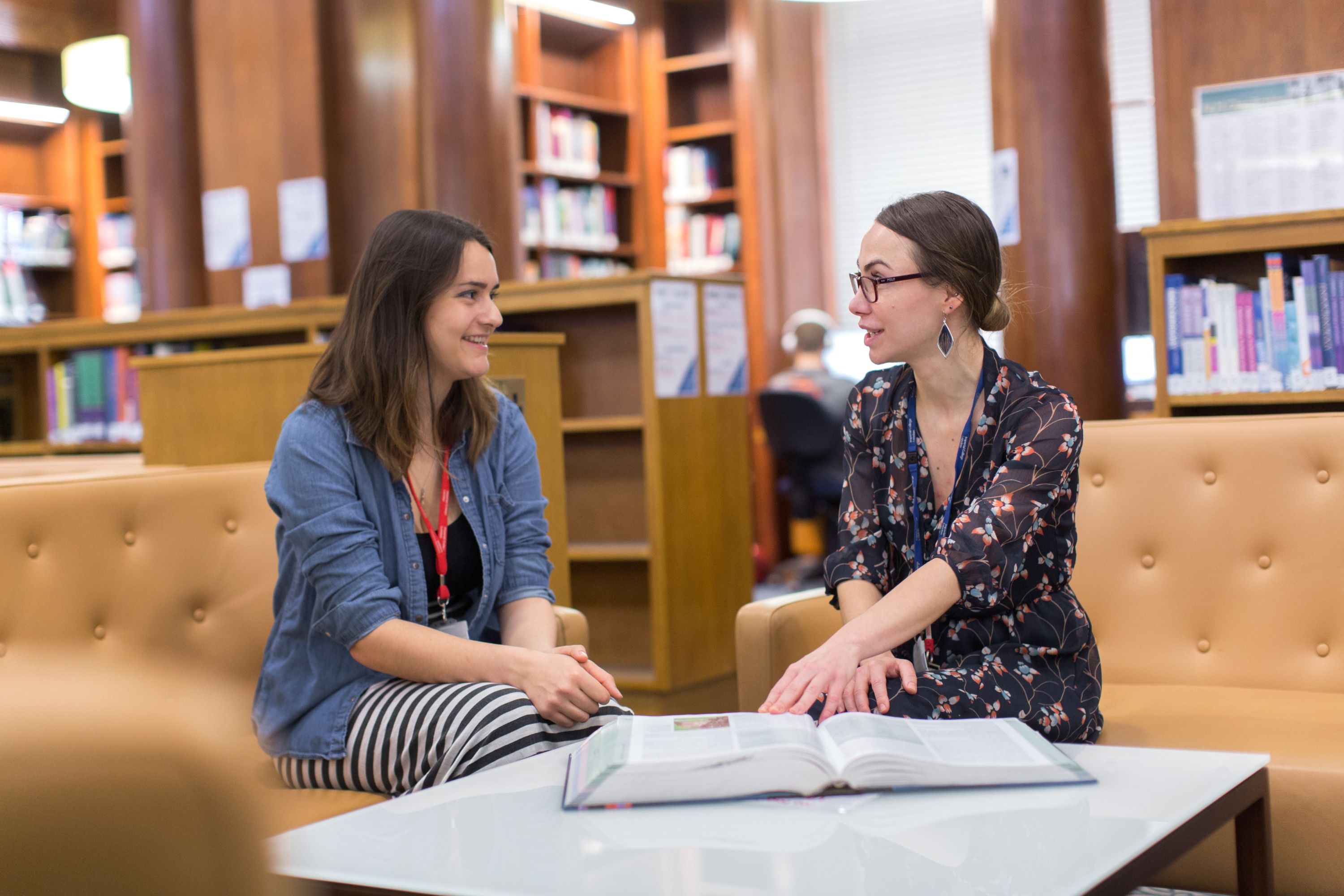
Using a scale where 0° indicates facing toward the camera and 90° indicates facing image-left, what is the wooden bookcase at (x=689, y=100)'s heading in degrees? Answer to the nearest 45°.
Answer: approximately 45°

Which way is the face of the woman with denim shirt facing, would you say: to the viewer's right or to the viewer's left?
to the viewer's right

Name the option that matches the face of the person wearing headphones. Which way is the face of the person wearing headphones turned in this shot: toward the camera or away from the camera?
away from the camera

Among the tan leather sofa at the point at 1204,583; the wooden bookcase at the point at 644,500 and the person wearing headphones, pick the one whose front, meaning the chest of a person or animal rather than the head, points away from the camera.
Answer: the person wearing headphones

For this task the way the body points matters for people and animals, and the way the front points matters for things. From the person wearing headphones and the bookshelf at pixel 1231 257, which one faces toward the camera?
the bookshelf

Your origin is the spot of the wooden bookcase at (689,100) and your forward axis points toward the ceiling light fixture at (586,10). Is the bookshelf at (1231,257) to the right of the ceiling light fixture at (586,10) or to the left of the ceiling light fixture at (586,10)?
left

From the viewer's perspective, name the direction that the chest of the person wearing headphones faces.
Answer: away from the camera

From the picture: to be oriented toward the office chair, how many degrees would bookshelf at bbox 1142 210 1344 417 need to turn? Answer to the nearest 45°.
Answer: approximately 135° to its right

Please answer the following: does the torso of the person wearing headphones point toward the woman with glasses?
no

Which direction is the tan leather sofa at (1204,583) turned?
toward the camera

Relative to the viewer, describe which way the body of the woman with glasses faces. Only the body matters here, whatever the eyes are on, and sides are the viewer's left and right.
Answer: facing the viewer and to the left of the viewer

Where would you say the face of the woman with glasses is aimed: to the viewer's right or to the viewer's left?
to the viewer's left

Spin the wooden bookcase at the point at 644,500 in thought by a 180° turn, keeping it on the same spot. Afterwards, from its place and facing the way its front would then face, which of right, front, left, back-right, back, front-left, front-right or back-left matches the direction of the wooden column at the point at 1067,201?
front-right

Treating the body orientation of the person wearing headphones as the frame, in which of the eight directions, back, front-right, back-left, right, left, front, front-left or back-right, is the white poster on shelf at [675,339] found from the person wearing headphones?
back

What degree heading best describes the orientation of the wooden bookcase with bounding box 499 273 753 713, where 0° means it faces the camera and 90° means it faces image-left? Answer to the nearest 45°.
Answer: approximately 45°

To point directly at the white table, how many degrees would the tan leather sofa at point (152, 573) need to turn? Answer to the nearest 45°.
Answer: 0° — it already faces it
